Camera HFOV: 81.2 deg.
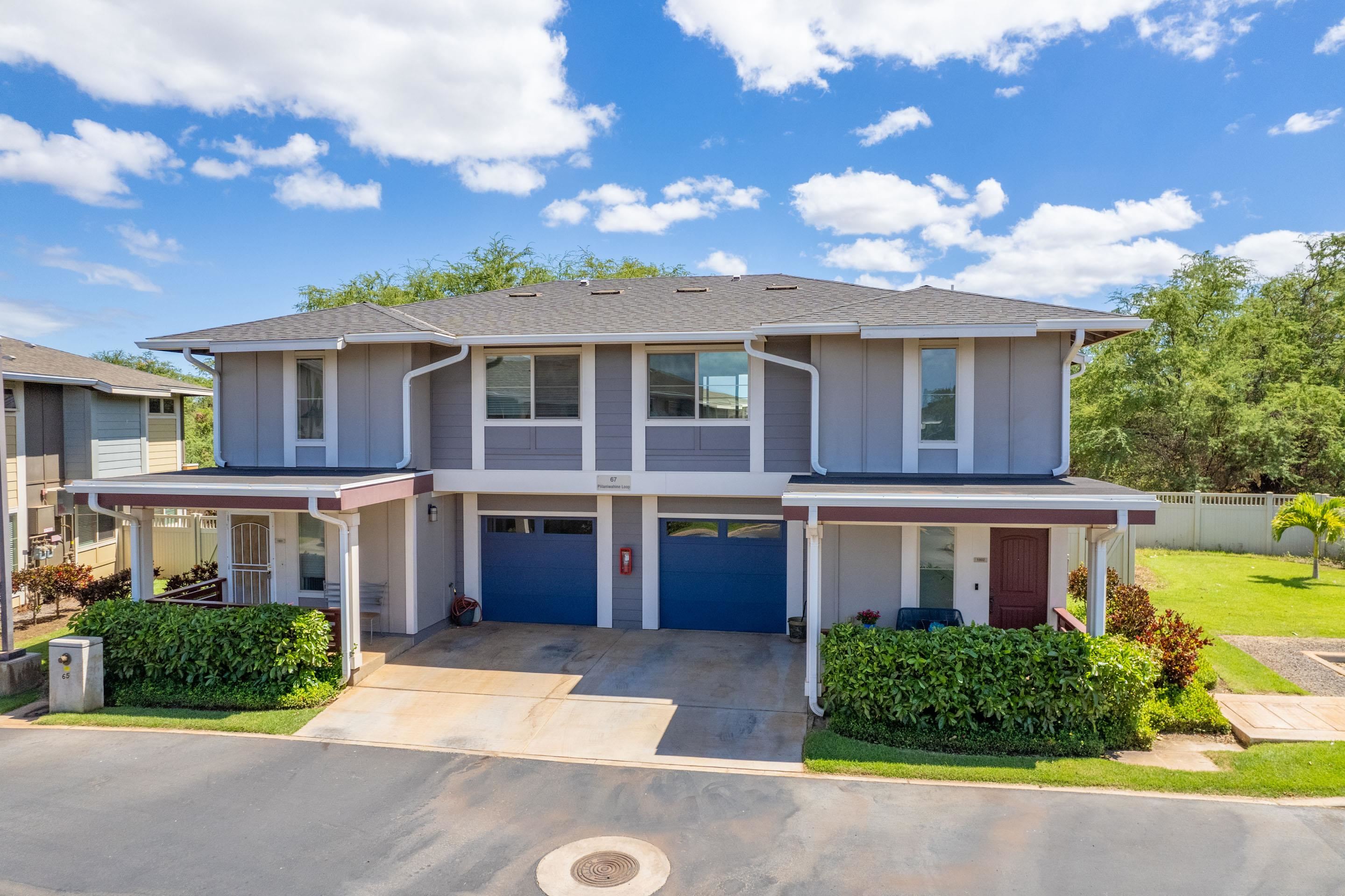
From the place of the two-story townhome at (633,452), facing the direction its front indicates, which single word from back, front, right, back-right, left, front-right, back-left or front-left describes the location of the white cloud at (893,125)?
back-left

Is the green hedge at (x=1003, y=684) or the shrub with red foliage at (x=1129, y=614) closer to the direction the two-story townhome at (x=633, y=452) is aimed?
the green hedge

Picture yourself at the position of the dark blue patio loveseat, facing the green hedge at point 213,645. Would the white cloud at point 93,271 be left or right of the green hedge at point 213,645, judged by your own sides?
right

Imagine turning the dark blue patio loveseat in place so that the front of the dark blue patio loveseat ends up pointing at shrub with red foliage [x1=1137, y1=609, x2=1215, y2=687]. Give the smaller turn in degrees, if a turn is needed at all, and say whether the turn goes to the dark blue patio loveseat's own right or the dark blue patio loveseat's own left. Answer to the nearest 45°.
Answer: approximately 90° to the dark blue patio loveseat's own left

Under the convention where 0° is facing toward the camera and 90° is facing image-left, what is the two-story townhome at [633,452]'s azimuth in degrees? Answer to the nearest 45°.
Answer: approximately 0°

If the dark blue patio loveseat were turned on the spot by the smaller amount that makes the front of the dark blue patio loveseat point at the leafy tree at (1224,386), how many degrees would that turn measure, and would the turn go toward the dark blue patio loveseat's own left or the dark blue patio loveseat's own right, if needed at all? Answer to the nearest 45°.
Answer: approximately 135° to the dark blue patio loveseat's own left

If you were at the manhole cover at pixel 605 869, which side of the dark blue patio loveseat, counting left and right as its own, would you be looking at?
front

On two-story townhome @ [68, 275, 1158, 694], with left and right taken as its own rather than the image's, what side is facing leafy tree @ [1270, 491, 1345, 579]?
left

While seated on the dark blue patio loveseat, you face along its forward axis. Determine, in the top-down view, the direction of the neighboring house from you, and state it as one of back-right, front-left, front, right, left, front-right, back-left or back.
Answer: right

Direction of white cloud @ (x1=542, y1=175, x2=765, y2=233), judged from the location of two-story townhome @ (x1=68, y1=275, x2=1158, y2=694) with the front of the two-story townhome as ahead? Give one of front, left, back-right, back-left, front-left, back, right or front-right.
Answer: back

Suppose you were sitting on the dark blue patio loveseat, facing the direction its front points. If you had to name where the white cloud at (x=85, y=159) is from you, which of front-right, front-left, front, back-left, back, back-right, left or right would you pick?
right

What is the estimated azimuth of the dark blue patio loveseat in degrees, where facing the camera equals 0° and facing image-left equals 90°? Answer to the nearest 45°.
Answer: approximately 0°

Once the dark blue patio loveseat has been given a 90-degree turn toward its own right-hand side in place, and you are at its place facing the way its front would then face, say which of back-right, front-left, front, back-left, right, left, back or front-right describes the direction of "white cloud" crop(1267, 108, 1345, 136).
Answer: back-right
